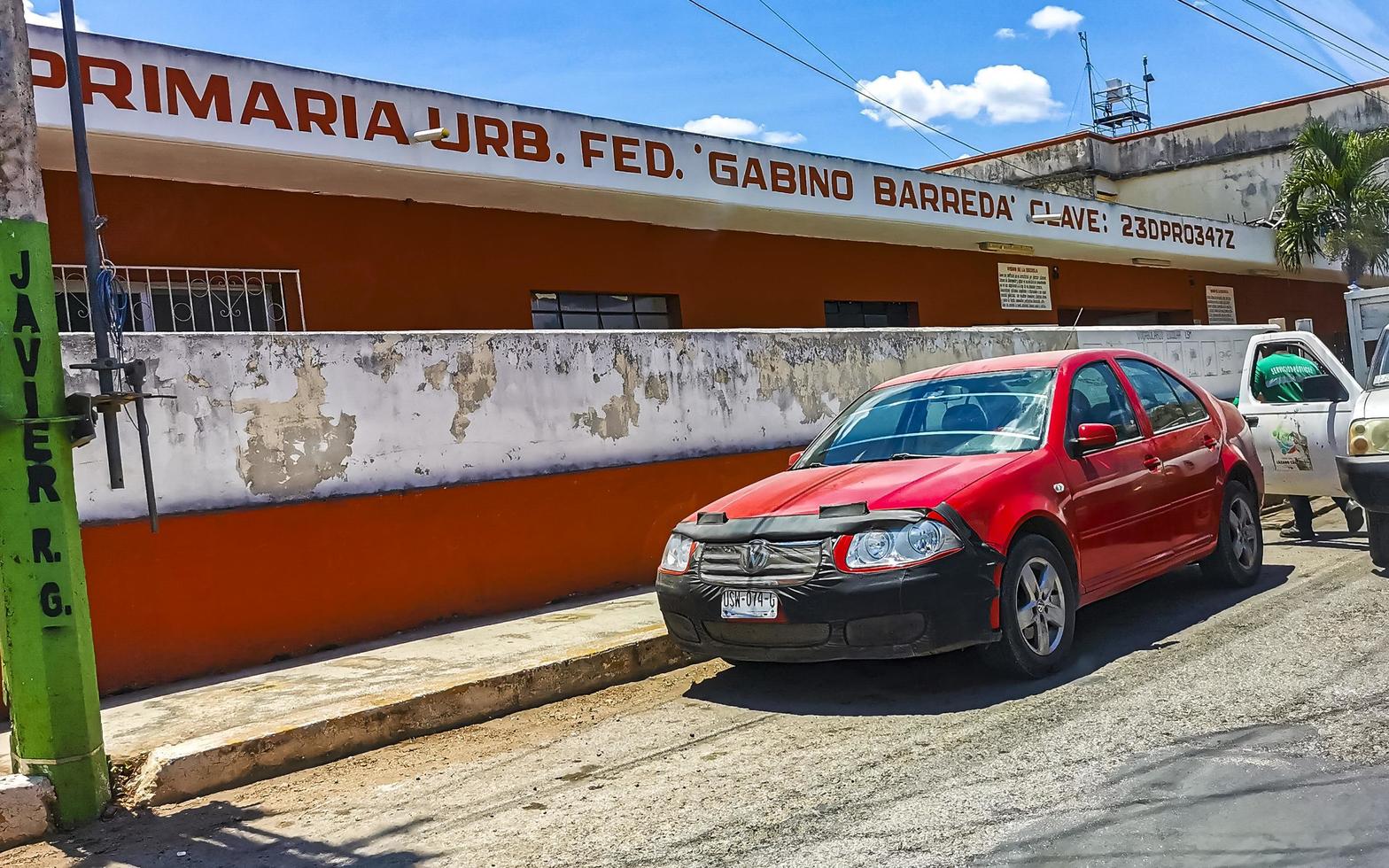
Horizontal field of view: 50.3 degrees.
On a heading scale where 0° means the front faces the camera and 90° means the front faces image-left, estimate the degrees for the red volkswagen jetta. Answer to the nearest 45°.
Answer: approximately 45°

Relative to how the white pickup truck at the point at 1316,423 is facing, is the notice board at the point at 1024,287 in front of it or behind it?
behind

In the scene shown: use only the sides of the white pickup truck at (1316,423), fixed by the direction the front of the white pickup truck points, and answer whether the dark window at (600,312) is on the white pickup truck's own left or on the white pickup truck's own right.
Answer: on the white pickup truck's own right

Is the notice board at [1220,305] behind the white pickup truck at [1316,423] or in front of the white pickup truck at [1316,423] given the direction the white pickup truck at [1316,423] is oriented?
behind

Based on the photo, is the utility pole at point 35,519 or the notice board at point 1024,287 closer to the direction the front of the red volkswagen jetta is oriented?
the utility pole

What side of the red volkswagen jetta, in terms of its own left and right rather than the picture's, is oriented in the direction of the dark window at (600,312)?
right

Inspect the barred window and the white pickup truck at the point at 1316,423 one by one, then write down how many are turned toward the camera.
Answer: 2

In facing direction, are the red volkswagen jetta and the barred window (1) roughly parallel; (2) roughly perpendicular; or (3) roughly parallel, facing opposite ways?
roughly perpendicular

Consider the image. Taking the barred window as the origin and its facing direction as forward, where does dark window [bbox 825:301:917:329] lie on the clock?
The dark window is roughly at 8 o'clock from the barred window.

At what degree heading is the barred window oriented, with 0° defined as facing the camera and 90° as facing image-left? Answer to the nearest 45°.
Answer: approximately 0°
